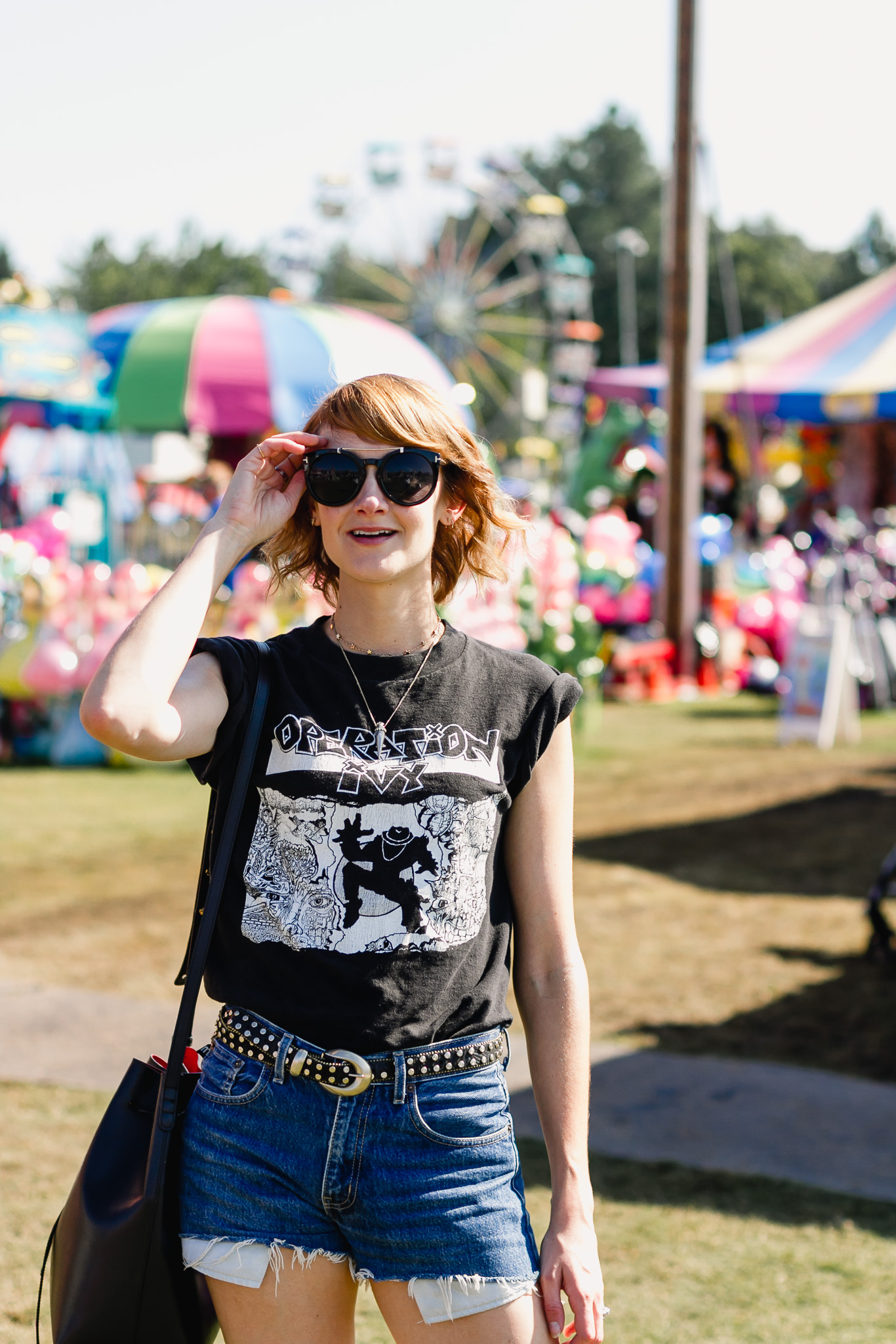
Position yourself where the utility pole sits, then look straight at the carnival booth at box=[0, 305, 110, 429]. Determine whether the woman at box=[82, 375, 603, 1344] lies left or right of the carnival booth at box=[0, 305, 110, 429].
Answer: left

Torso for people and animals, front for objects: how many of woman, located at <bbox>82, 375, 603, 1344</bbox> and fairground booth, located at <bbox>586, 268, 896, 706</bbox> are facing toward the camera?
2

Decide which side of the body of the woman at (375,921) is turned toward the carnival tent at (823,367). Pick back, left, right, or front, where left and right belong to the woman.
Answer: back

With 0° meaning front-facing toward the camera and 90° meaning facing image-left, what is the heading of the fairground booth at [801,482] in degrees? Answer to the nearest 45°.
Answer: approximately 0°

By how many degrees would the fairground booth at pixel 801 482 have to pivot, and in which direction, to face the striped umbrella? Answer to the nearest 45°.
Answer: approximately 45° to its right

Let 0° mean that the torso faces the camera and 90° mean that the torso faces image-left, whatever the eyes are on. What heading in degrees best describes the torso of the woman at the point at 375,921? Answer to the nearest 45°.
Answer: approximately 0°

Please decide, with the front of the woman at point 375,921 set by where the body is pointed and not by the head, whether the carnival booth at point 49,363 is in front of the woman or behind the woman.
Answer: behind

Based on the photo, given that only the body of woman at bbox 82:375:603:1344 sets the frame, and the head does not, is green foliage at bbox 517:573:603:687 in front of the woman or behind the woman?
behind

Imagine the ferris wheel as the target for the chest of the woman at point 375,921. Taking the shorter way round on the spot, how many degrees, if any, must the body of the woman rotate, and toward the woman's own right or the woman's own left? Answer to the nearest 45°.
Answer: approximately 180°
